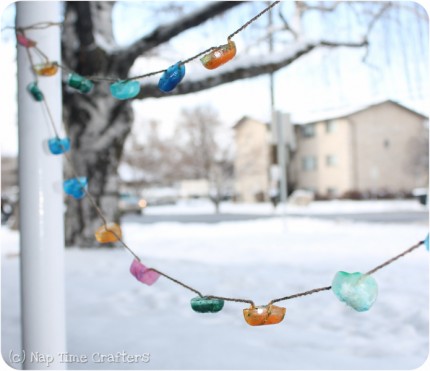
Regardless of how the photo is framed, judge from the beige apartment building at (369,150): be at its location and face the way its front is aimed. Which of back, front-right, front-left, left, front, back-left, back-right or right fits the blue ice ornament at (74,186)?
front-left

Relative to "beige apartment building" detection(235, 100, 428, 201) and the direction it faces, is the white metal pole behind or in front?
in front

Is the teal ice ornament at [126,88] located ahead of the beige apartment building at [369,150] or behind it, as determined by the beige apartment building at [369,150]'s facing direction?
ahead

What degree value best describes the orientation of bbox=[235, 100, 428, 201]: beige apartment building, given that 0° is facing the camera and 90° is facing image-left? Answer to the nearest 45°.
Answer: approximately 45°

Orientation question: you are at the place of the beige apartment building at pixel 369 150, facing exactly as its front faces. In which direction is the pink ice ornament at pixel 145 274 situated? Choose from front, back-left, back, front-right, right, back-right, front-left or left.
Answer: front-left

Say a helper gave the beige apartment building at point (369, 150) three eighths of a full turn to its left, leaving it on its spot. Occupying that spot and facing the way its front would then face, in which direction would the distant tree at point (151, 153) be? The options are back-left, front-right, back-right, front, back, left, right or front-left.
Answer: back
